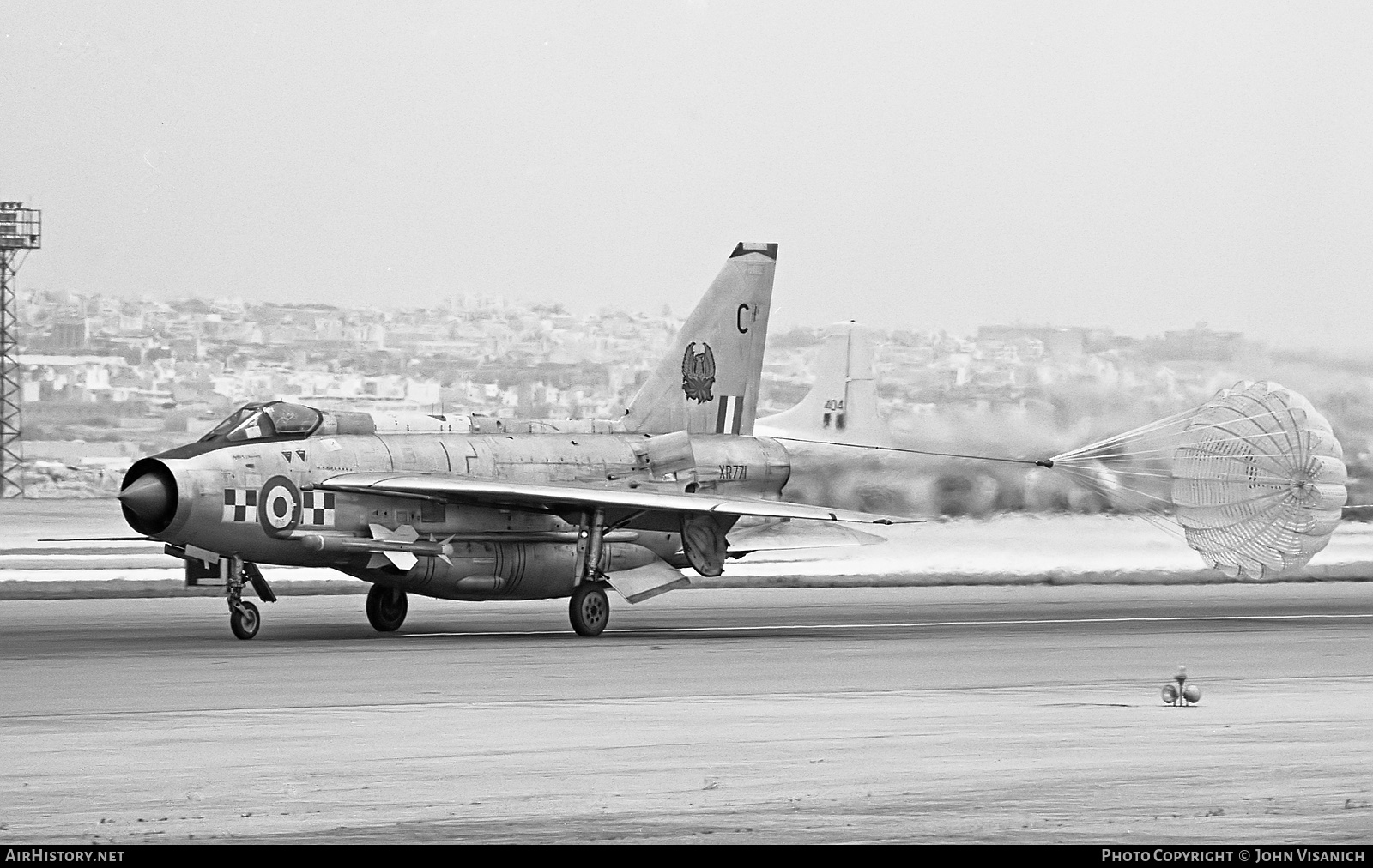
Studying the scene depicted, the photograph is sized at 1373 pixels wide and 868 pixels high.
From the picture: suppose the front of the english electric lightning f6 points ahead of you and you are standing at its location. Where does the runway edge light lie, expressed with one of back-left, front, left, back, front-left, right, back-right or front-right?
left

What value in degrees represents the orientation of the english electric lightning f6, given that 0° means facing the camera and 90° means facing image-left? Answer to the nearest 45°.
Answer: approximately 45°
